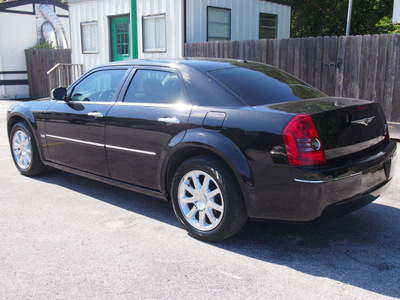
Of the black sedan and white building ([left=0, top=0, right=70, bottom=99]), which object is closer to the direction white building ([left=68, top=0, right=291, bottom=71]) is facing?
the black sedan

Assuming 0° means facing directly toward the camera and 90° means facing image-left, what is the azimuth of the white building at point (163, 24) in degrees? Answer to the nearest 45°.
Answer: approximately 45°

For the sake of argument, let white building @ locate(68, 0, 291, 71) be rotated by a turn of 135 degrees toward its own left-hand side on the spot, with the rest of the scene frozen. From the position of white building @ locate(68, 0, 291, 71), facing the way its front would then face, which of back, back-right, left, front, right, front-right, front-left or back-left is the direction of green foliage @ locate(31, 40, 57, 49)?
back-left

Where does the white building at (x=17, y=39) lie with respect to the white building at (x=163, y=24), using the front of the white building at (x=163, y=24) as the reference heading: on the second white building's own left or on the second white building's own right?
on the second white building's own right

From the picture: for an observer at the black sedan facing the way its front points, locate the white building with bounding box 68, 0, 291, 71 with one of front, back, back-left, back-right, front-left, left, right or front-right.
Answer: front-right

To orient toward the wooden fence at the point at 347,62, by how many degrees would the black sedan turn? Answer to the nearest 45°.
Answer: approximately 90° to its right

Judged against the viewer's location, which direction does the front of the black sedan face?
facing away from the viewer and to the left of the viewer

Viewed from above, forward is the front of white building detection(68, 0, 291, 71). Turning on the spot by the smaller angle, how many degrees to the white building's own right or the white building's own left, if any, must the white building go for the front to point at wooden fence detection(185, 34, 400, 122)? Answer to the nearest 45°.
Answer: approximately 90° to the white building's own left

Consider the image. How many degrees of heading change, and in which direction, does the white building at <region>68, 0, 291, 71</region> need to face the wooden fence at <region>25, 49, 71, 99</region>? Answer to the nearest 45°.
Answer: approximately 90° to its right

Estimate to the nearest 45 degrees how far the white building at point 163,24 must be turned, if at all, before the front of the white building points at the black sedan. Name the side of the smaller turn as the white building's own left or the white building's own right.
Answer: approximately 45° to the white building's own left
